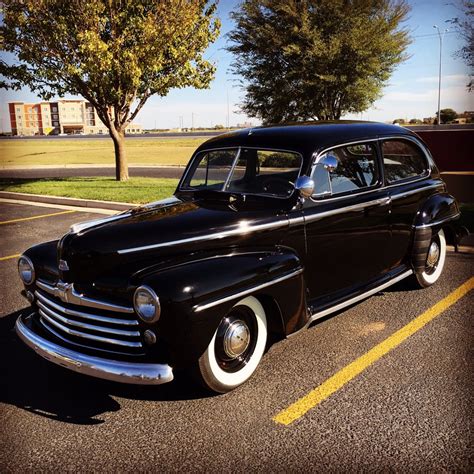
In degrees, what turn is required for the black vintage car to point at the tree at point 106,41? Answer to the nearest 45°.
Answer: approximately 135° to its right

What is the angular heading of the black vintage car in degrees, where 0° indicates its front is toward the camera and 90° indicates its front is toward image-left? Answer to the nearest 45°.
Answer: approximately 45°

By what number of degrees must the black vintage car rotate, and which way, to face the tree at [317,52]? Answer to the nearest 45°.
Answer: approximately 135° to its right
